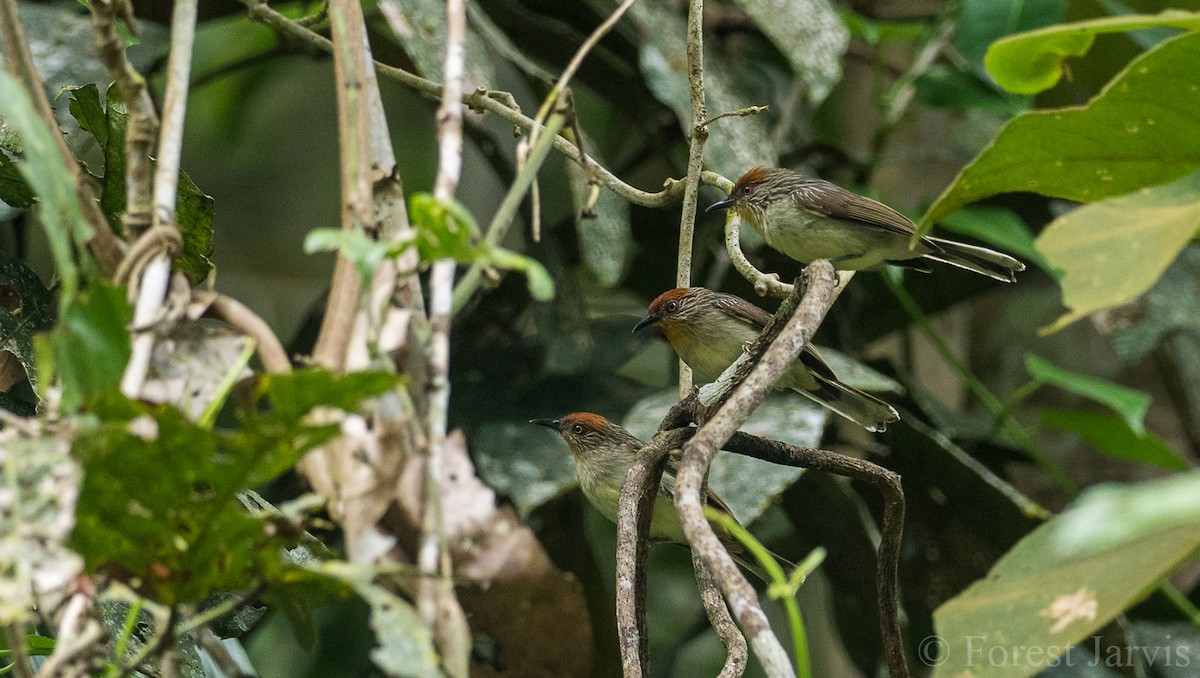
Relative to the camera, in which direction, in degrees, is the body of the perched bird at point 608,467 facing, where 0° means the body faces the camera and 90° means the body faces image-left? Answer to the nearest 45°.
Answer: approximately 90°

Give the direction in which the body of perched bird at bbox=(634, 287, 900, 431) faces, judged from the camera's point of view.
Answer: to the viewer's left

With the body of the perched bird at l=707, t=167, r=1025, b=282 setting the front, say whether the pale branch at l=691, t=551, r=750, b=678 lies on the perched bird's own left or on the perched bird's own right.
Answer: on the perched bird's own left

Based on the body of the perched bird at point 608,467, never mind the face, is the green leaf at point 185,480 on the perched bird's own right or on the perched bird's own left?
on the perched bird's own left

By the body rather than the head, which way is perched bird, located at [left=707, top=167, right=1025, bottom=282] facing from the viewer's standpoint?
to the viewer's left
